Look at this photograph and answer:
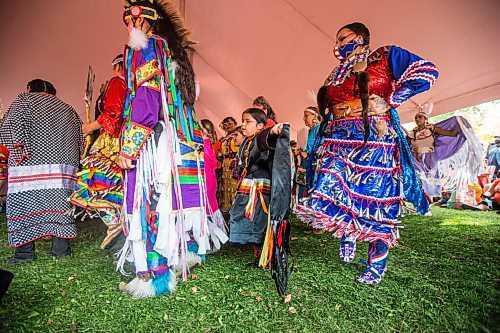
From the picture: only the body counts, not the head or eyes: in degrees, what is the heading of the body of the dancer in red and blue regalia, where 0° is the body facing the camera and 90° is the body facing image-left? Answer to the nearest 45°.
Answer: approximately 45°

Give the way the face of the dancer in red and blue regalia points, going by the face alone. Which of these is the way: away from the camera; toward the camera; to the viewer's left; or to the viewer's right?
to the viewer's left
